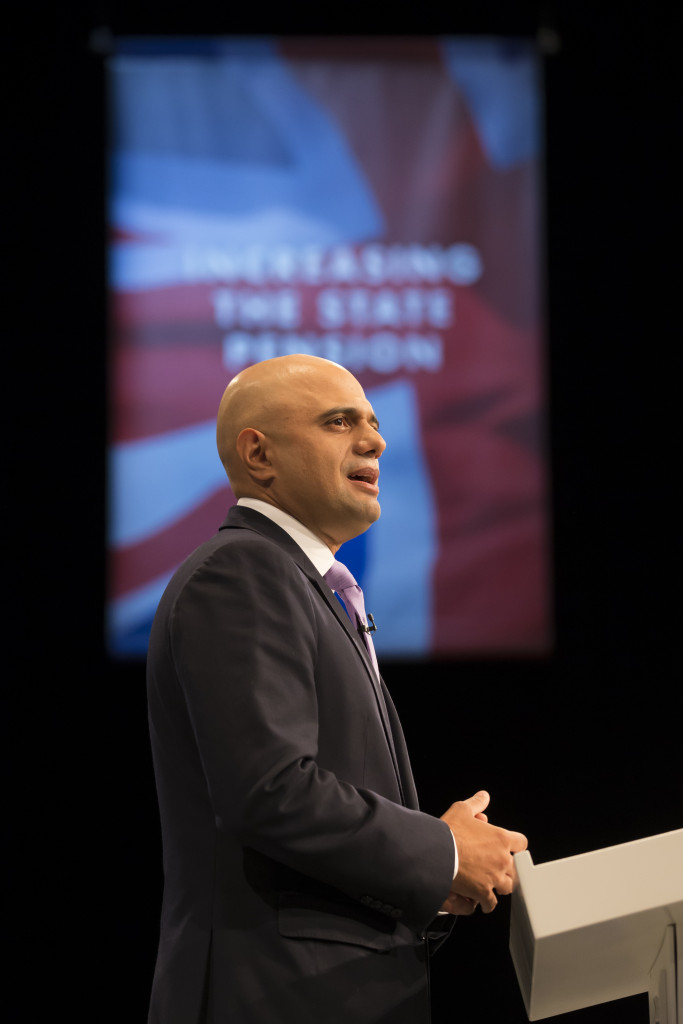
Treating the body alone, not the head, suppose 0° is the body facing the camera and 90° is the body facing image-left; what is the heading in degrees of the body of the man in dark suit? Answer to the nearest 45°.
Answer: approximately 270°
